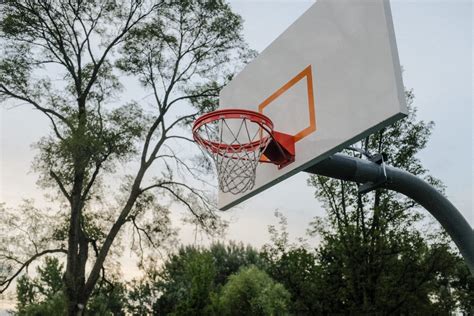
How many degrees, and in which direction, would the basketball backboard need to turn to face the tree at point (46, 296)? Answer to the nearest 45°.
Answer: approximately 90° to its right

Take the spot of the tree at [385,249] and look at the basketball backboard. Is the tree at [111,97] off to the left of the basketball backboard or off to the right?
right

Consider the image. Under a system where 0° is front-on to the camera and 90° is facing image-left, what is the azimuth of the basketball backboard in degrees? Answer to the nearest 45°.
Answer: approximately 45°

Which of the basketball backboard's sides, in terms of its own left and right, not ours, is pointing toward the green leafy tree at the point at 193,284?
right

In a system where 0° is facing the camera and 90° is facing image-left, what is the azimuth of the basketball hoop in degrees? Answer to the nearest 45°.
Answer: approximately 45°

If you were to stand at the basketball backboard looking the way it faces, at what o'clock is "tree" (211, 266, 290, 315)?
The tree is roughly at 4 o'clock from the basketball backboard.

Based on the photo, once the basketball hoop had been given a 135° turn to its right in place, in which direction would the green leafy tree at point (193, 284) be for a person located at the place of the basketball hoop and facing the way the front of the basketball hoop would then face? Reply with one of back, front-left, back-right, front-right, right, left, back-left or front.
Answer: front

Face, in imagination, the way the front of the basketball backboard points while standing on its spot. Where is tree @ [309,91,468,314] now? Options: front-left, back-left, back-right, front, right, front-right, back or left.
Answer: back-right

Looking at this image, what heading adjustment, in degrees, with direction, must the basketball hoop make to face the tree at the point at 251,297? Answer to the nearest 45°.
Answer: approximately 135° to its right

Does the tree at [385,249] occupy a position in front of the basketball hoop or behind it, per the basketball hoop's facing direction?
behind

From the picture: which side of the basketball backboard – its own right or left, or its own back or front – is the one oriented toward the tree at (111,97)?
right
